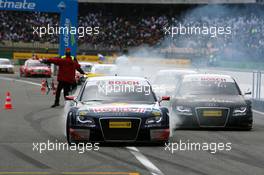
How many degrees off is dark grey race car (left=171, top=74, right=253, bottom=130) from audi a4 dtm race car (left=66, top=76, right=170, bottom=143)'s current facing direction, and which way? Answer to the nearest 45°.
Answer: approximately 135° to its left

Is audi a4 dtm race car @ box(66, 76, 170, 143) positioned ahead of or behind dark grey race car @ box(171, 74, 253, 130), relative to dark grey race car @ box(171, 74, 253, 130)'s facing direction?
ahead

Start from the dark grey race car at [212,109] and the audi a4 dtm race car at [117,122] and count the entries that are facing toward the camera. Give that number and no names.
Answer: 2

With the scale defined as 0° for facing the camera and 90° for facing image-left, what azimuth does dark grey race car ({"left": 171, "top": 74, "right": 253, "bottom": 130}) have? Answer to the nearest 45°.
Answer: approximately 0°

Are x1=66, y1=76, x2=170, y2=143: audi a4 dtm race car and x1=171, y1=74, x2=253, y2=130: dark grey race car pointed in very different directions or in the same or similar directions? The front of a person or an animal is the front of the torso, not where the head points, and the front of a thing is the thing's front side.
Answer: same or similar directions

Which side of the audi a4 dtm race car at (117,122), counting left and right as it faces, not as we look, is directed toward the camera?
front
